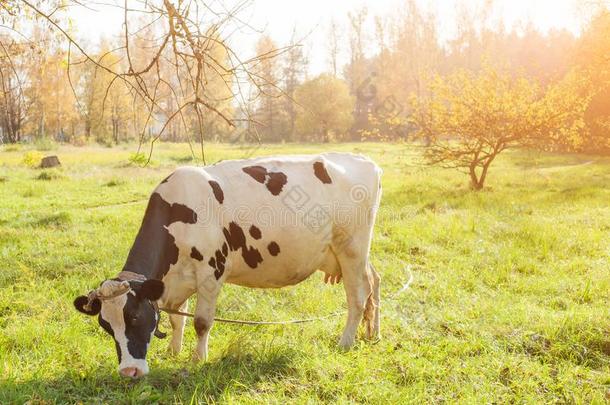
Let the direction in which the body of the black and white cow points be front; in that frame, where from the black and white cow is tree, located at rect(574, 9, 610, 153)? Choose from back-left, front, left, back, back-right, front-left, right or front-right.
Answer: back

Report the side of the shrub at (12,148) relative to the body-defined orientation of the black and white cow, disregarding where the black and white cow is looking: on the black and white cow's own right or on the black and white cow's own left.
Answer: on the black and white cow's own right

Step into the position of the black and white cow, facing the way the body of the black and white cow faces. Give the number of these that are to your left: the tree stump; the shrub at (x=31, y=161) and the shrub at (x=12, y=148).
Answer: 0

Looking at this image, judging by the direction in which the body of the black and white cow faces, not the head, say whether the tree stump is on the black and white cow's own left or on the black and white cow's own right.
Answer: on the black and white cow's own right

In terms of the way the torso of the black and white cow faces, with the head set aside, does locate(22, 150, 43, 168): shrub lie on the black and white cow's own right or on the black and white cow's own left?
on the black and white cow's own right

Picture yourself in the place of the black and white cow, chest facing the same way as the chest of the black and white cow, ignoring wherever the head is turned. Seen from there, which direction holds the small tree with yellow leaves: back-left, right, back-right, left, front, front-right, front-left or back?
back

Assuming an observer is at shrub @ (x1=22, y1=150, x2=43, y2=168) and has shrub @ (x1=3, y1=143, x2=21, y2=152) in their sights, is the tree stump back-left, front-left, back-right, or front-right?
back-right

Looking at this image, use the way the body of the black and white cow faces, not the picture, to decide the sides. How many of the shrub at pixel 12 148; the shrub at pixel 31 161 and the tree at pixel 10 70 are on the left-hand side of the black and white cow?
0

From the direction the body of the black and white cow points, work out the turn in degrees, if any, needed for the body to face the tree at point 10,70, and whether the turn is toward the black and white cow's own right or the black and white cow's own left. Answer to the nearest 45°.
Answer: approximately 90° to the black and white cow's own right

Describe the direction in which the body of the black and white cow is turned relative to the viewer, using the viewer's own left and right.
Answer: facing the viewer and to the left of the viewer
